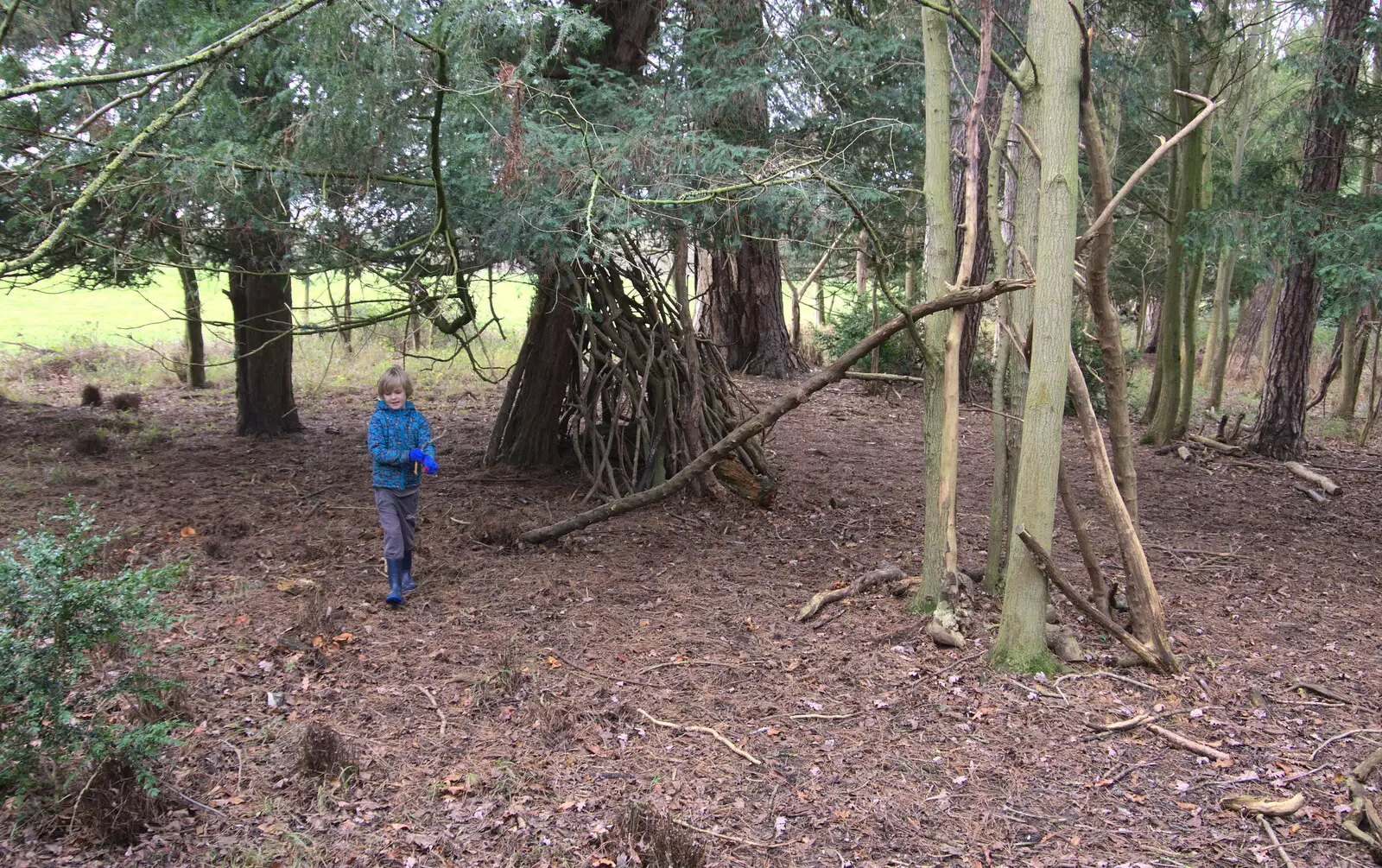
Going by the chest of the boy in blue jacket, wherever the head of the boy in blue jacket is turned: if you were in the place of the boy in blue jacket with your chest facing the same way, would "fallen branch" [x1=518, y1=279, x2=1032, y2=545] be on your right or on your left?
on your left

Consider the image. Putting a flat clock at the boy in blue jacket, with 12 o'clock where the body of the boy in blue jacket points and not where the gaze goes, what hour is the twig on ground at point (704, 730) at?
The twig on ground is roughly at 11 o'clock from the boy in blue jacket.

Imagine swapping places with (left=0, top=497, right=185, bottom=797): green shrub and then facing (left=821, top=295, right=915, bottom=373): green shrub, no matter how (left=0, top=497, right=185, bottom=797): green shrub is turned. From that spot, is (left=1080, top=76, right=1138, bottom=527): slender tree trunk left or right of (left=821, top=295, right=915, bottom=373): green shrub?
right

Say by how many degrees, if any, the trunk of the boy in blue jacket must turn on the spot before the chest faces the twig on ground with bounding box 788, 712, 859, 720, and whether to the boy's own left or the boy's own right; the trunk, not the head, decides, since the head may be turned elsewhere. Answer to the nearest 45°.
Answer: approximately 45° to the boy's own left

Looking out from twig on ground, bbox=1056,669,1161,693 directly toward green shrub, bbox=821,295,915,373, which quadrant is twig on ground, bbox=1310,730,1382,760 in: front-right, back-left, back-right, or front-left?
back-right

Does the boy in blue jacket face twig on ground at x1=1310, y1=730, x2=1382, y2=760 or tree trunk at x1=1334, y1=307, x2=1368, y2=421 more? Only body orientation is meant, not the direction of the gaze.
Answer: the twig on ground

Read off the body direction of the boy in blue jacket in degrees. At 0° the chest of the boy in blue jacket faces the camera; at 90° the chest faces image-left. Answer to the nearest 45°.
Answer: approximately 0°

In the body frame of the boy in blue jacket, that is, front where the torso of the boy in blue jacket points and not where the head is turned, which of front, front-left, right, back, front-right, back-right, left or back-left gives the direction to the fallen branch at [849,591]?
left

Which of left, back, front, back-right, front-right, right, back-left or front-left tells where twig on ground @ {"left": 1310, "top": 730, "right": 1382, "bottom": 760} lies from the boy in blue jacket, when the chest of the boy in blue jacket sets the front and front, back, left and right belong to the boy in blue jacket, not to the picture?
front-left

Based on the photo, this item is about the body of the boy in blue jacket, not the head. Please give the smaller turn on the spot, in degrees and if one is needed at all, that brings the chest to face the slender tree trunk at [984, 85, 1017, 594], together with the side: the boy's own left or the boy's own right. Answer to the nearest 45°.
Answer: approximately 90° to the boy's own left

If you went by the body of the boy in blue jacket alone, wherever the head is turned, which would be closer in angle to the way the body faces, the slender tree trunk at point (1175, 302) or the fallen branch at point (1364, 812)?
the fallen branch

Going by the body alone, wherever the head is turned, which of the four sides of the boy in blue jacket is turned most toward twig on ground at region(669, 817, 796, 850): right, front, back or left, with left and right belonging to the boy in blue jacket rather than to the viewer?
front

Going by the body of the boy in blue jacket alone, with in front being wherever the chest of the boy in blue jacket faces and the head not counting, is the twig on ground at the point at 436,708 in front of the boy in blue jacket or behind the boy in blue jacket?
in front

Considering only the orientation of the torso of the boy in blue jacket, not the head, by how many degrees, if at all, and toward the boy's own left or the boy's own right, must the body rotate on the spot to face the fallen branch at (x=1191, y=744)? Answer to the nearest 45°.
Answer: approximately 45° to the boy's own left
